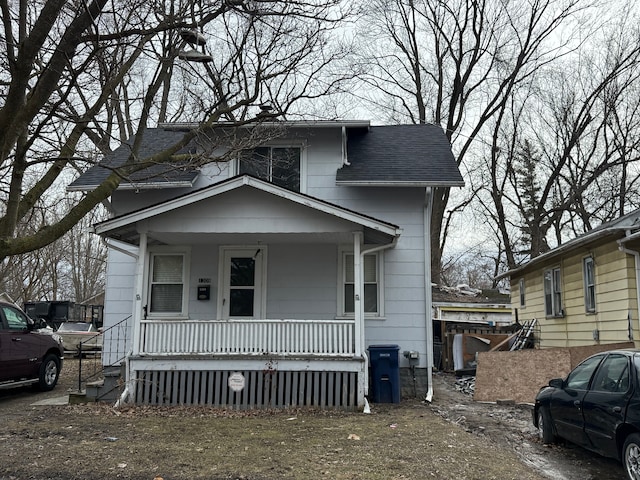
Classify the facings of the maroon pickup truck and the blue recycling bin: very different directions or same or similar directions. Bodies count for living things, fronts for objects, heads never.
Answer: very different directions

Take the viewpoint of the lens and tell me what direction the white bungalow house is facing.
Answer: facing the viewer

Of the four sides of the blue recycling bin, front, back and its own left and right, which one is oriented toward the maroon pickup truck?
right

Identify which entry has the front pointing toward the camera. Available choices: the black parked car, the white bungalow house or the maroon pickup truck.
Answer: the white bungalow house

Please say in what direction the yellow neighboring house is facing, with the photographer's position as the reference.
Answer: facing the viewer and to the right of the viewer

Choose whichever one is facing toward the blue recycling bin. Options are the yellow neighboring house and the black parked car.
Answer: the black parked car

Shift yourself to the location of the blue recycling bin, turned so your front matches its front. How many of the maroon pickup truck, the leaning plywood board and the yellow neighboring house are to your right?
1

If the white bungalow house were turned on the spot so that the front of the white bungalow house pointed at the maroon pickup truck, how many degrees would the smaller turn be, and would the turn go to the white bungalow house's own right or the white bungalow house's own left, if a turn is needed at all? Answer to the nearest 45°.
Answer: approximately 90° to the white bungalow house's own right

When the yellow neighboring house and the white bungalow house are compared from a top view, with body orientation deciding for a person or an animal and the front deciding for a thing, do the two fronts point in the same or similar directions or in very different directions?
same or similar directions

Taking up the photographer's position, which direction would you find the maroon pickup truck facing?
facing away from the viewer and to the right of the viewer

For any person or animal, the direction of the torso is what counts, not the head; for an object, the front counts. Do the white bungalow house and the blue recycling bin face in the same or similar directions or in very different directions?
same or similar directions

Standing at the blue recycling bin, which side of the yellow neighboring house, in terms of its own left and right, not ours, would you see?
right

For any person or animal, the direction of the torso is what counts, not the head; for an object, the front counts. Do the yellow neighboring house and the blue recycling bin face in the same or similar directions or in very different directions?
same or similar directions

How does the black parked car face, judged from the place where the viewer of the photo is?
facing away from the viewer and to the left of the viewer

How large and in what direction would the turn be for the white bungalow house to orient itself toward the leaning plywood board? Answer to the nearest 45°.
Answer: approximately 90° to its left

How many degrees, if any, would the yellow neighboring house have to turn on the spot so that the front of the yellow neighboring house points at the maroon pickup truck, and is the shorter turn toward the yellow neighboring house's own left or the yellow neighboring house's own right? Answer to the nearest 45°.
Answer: approximately 90° to the yellow neighboring house's own right
